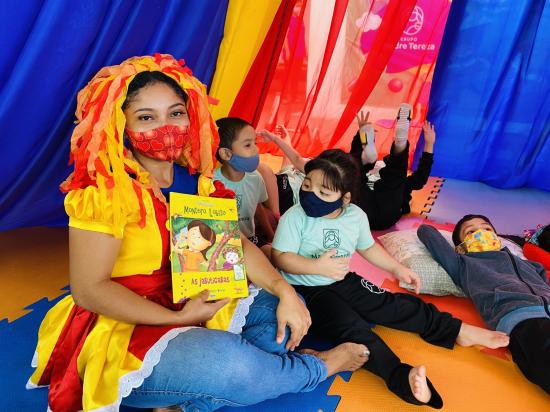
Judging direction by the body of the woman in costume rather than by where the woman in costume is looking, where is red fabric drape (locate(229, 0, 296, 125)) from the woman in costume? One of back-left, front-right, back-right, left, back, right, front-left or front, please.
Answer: back-left

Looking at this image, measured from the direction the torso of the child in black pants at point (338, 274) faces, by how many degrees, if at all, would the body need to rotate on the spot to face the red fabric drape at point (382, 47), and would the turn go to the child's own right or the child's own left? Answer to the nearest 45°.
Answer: approximately 135° to the child's own left

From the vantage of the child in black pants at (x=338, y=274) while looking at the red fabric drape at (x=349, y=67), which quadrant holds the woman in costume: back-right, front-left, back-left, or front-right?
back-left

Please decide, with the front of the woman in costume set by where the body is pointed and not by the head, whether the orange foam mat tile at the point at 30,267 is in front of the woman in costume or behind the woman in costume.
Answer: behind

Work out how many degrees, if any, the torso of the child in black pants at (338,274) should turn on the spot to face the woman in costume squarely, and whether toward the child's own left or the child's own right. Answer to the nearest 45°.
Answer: approximately 90° to the child's own right

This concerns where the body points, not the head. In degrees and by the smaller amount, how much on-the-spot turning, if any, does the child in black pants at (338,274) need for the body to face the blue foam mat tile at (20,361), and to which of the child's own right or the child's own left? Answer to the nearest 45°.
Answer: approximately 90° to the child's own right

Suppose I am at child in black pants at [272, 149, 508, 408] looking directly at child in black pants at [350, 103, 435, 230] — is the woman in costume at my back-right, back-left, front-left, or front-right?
back-left

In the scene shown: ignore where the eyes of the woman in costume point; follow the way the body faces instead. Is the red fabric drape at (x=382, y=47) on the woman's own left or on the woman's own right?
on the woman's own left

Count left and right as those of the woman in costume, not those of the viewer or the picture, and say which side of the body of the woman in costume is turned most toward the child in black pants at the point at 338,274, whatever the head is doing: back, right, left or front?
left

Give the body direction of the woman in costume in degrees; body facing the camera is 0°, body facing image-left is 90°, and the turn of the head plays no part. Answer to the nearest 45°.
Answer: approximately 315°
